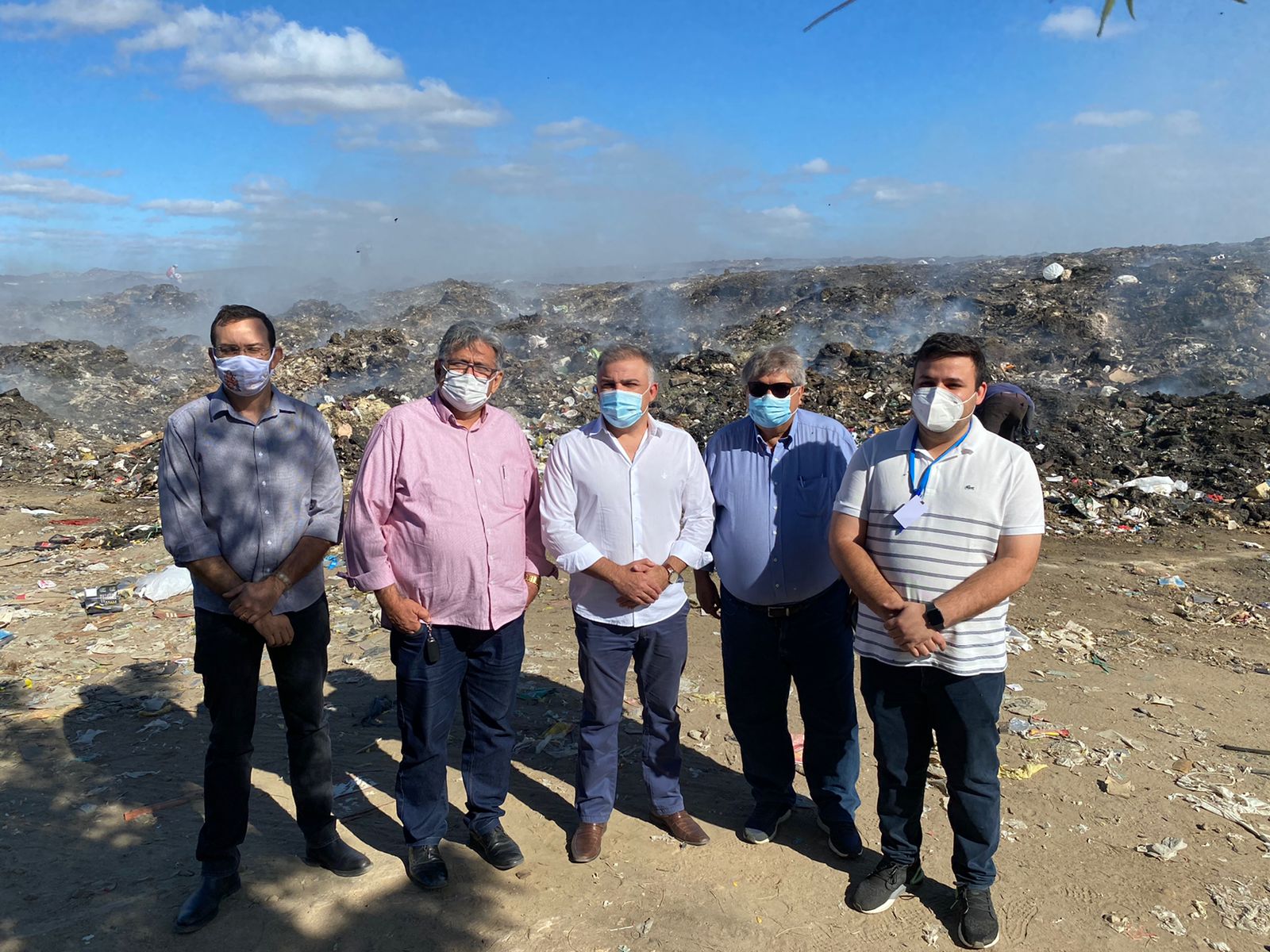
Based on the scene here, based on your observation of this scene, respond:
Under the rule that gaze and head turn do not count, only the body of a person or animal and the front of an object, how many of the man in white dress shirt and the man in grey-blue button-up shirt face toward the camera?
2

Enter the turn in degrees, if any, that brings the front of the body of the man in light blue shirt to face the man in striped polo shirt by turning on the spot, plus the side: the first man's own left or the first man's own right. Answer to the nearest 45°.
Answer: approximately 45° to the first man's own left

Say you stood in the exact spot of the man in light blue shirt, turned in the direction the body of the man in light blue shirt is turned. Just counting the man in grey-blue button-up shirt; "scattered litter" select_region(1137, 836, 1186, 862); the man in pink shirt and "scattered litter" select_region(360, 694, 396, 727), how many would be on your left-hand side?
1

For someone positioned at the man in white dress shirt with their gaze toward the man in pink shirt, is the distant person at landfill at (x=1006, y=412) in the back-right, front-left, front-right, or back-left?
back-right

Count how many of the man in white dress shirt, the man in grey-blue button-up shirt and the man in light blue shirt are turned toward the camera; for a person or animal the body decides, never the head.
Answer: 3

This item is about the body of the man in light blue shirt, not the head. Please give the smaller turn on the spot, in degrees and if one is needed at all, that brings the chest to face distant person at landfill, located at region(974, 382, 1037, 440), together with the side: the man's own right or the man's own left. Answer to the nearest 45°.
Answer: approximately 135° to the man's own left

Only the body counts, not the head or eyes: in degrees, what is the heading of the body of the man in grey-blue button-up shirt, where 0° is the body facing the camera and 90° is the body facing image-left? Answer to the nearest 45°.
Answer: approximately 0°

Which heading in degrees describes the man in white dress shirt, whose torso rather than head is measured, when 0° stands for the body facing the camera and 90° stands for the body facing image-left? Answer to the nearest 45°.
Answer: approximately 0°
